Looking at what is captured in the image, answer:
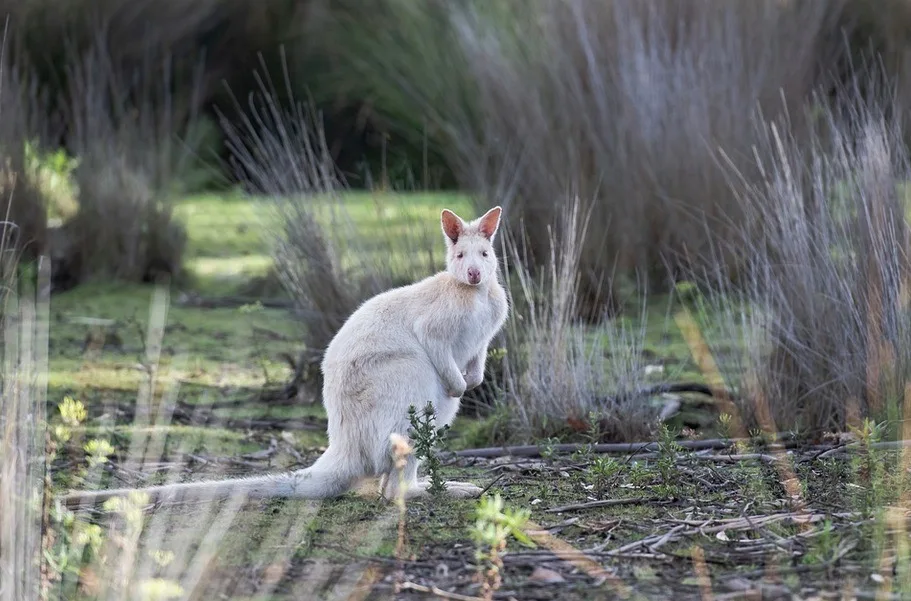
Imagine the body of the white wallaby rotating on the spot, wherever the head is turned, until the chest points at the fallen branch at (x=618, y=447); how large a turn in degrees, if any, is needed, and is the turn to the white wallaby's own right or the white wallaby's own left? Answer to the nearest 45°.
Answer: approximately 45° to the white wallaby's own left

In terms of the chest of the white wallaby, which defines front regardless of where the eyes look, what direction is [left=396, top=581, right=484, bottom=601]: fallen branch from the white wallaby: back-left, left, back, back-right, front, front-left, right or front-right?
right

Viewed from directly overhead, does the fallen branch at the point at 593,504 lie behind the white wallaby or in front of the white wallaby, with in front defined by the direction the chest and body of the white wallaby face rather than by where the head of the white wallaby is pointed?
in front

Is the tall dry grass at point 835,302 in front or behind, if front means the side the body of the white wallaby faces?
in front

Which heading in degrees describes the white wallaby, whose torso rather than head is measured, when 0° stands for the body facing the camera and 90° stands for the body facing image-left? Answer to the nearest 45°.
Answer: approximately 270°

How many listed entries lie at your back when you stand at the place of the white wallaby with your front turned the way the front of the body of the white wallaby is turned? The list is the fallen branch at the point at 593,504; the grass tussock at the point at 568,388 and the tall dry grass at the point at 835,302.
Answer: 0

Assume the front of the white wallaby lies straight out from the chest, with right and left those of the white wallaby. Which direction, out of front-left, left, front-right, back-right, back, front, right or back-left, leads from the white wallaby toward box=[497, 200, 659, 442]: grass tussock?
front-left

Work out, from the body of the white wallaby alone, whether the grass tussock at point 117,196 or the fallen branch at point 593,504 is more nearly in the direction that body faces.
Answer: the fallen branch

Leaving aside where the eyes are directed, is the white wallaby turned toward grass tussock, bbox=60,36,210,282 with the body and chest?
no
